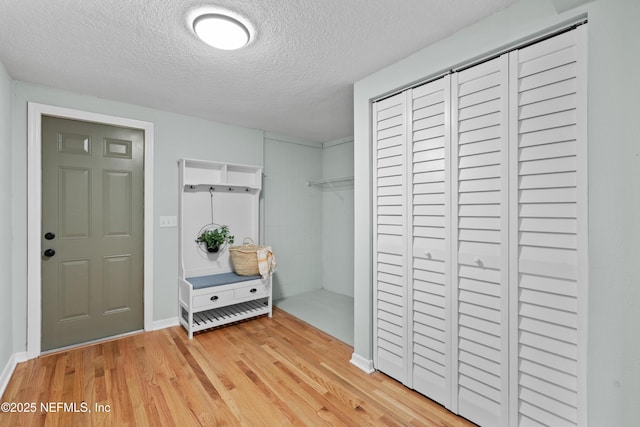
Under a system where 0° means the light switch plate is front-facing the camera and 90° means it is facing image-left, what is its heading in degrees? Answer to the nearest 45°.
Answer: approximately 0°

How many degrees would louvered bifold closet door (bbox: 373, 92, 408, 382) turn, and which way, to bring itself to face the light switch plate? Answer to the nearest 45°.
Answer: approximately 45° to its right

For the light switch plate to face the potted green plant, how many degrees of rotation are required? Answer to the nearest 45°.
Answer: approximately 90° to its left

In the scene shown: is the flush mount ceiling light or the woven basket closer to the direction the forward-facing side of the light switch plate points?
the flush mount ceiling light

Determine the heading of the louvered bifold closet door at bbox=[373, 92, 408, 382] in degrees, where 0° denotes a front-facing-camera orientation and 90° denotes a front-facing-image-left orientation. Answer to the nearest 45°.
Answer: approximately 45°

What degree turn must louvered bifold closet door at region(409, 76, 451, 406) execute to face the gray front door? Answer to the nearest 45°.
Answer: approximately 45° to its right

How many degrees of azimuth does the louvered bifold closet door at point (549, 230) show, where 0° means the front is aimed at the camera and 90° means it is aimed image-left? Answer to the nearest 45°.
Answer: approximately 45°
